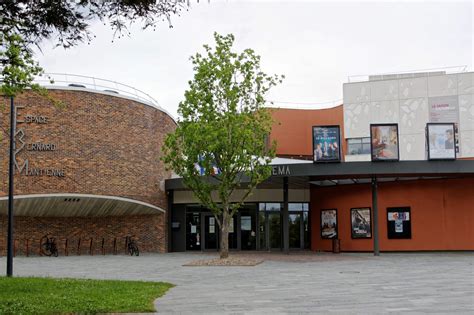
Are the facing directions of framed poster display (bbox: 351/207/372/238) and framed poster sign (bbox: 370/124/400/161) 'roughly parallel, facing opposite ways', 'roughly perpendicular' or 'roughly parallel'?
roughly parallel

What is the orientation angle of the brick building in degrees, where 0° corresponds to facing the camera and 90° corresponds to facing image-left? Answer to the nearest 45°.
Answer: approximately 0°

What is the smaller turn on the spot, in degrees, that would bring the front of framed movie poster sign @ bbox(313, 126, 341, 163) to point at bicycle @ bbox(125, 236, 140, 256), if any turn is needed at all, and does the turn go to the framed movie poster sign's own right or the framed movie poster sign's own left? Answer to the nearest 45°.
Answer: approximately 90° to the framed movie poster sign's own right

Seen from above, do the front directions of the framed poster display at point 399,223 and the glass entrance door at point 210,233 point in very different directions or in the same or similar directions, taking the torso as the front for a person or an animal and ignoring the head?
same or similar directions

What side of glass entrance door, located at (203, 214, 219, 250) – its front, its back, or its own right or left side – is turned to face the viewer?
front

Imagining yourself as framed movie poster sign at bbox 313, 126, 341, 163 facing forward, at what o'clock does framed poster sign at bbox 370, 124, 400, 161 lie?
framed poster sign at bbox 370, 124, 400, 161 is roughly at 9 o'clock from framed movie poster sign at bbox 313, 126, 341, 163.

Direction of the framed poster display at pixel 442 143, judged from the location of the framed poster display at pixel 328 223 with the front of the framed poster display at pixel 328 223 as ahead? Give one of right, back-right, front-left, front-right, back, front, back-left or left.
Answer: front-left

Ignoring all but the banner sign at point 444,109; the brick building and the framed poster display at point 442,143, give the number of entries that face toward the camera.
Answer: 3

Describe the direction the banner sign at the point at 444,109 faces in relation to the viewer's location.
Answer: facing the viewer

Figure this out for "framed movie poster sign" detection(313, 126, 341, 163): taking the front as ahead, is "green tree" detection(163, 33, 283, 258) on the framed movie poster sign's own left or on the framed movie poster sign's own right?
on the framed movie poster sign's own right

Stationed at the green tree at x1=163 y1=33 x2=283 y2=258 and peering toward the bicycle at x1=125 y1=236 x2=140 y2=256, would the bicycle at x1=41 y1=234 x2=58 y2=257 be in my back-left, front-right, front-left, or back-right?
front-left

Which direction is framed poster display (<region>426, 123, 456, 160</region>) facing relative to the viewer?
toward the camera

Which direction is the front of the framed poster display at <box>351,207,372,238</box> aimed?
toward the camera

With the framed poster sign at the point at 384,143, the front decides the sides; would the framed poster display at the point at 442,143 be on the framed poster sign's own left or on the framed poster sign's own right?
on the framed poster sign's own left
